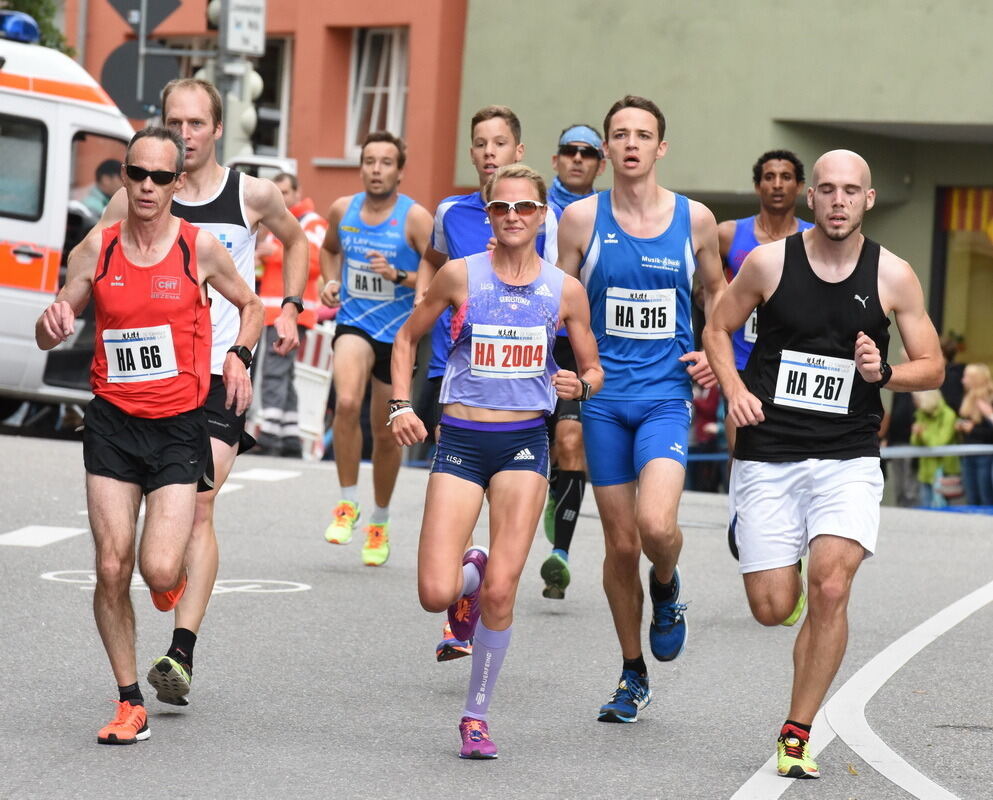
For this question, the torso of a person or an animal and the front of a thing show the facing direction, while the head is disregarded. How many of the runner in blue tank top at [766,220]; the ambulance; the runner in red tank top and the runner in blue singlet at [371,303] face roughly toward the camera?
3

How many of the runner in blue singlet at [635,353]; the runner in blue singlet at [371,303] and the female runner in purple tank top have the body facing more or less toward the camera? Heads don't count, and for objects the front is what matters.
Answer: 3

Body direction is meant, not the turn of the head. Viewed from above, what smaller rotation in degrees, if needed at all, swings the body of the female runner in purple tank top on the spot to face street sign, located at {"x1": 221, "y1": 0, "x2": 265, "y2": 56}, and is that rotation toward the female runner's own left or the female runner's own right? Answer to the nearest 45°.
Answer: approximately 180°

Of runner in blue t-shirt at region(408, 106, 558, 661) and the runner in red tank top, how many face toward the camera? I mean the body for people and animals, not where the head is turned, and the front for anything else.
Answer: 2

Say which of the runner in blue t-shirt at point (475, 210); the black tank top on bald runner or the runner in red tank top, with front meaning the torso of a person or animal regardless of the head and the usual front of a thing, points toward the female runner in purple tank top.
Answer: the runner in blue t-shirt

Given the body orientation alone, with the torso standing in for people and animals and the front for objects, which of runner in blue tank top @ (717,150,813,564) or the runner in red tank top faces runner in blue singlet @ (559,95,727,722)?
the runner in blue tank top

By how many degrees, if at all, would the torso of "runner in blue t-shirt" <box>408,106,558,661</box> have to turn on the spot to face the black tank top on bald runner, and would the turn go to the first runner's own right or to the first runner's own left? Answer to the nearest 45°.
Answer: approximately 45° to the first runner's own left

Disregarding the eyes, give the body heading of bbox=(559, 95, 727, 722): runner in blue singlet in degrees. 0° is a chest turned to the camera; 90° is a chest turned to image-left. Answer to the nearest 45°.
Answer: approximately 0°

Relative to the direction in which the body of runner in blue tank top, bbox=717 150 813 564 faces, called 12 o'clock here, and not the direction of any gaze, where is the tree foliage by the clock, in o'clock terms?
The tree foliage is roughly at 5 o'clock from the runner in blue tank top.

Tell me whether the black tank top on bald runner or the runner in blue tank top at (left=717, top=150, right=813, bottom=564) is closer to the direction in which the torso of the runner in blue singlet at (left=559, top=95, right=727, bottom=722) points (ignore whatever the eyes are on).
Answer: the black tank top on bald runner
